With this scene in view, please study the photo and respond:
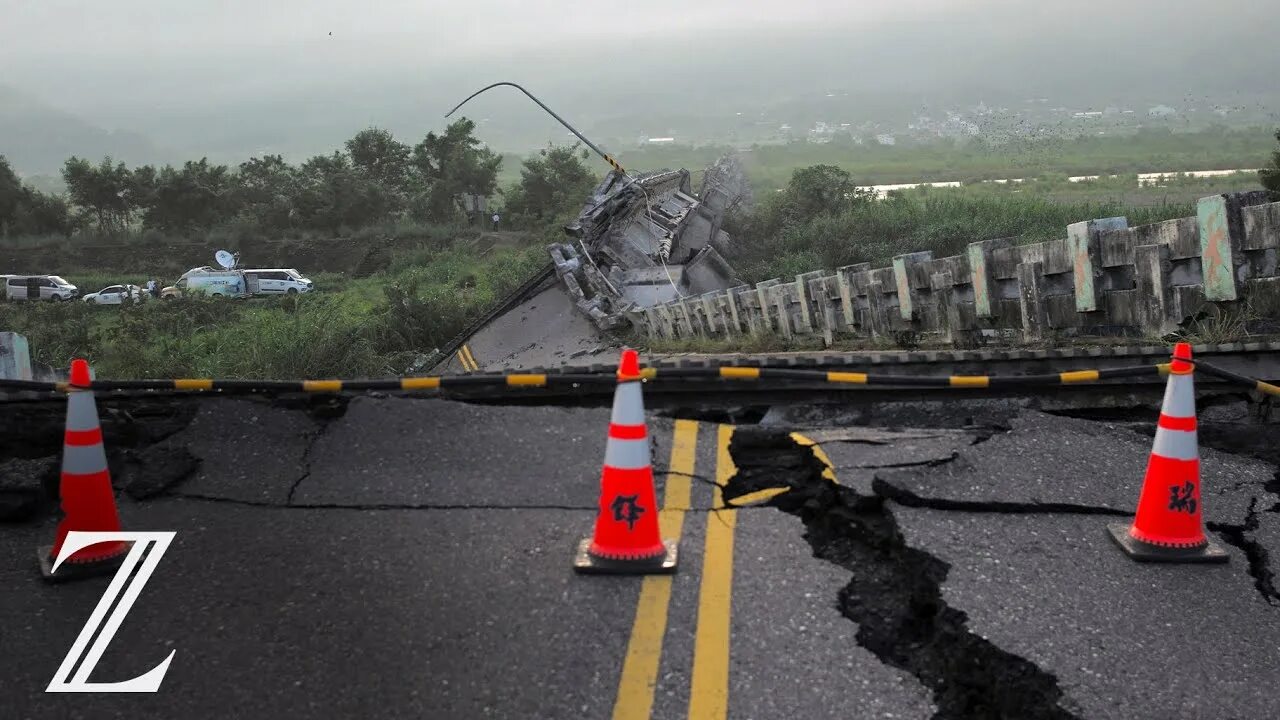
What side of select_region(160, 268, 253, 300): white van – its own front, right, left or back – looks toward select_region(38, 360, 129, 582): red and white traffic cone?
left

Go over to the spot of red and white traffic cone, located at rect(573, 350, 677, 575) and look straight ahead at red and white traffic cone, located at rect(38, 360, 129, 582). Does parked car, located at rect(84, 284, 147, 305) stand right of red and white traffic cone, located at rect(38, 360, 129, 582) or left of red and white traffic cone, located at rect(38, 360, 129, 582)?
right

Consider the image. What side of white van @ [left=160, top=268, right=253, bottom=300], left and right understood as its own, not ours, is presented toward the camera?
left

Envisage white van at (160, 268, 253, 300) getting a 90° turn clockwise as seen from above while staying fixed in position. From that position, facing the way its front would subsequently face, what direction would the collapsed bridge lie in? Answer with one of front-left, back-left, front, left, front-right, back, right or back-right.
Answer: back-right

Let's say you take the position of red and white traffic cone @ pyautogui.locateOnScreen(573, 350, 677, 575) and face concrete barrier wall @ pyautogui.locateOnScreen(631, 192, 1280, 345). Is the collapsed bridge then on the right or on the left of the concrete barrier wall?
left

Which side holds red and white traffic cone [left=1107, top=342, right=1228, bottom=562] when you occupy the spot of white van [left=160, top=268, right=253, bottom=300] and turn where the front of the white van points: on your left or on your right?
on your left

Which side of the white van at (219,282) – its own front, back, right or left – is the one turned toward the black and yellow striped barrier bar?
left

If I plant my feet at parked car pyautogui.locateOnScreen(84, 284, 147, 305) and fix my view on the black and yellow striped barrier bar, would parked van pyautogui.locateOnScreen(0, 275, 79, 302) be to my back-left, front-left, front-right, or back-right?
back-right

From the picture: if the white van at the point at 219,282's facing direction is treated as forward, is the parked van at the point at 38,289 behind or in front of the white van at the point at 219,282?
in front
